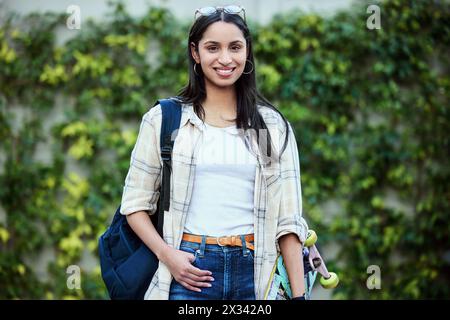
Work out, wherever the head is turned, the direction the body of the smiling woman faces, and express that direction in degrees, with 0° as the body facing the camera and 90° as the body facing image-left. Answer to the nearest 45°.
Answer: approximately 0°
